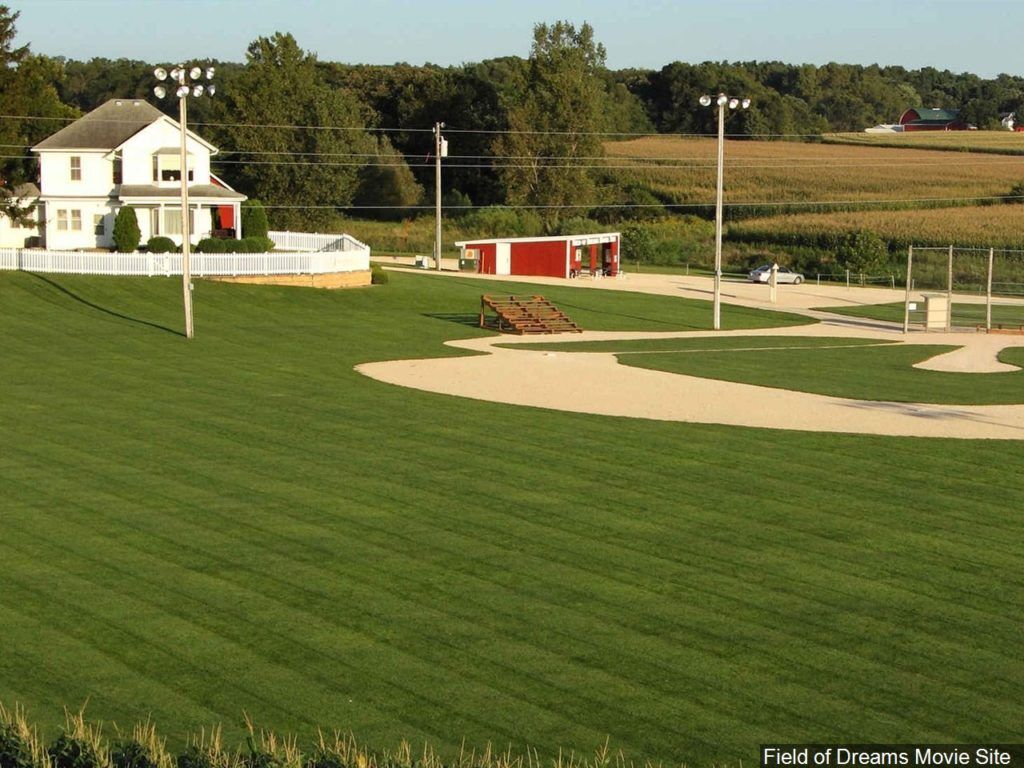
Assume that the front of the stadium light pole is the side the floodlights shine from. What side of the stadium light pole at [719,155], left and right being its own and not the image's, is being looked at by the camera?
front

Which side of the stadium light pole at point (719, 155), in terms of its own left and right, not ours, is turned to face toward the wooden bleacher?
right

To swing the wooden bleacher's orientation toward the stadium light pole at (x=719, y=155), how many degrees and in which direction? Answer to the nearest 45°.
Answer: approximately 45° to its left

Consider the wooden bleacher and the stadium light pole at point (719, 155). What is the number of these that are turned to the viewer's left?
0
